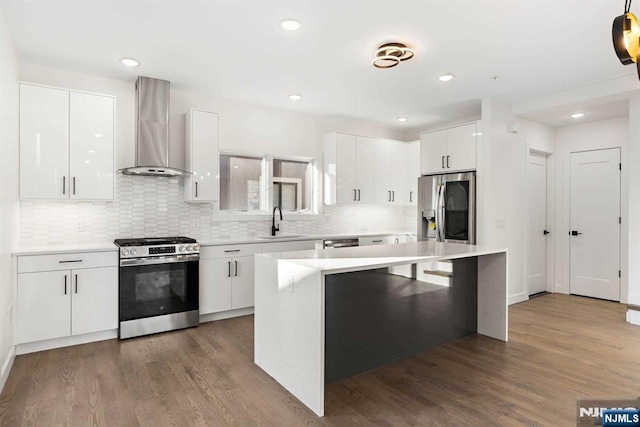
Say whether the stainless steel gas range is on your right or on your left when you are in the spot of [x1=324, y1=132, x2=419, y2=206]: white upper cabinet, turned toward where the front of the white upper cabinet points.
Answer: on your right

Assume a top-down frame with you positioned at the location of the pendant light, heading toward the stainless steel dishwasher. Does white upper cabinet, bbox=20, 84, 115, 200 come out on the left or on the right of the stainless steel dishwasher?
left

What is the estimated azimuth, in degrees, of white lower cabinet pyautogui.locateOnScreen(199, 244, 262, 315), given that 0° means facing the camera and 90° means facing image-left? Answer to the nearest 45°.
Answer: approximately 315°

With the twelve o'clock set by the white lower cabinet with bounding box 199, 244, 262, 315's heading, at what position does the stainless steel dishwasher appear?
The stainless steel dishwasher is roughly at 10 o'clock from the white lower cabinet.

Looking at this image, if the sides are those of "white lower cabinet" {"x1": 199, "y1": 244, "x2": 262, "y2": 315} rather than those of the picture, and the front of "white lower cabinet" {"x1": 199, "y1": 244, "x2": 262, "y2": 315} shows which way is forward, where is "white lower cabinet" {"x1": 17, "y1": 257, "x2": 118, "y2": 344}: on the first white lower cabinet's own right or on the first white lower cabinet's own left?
on the first white lower cabinet's own right

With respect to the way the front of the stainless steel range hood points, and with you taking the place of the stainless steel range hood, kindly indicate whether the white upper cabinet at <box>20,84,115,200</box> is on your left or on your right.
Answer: on your right
